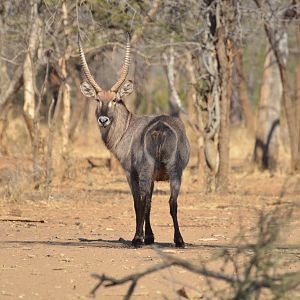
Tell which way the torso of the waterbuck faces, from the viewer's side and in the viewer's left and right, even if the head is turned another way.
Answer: facing away from the viewer and to the left of the viewer

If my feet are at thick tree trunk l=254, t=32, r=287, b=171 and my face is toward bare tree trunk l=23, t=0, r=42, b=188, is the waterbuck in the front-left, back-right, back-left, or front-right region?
front-left

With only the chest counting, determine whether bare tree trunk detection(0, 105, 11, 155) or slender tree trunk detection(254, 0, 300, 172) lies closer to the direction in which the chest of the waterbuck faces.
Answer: the bare tree trunk

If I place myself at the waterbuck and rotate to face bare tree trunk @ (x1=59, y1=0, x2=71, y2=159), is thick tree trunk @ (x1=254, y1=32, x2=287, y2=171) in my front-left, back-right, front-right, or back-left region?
front-right

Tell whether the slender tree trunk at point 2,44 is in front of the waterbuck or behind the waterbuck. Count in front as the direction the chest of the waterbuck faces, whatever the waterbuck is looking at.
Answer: in front

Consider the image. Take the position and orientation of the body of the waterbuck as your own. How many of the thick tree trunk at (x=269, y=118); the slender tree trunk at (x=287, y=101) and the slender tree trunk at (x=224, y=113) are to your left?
0

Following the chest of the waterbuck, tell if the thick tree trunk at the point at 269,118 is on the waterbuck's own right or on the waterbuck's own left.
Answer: on the waterbuck's own right

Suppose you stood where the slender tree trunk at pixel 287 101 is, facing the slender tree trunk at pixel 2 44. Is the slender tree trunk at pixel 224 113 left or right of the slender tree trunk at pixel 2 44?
left

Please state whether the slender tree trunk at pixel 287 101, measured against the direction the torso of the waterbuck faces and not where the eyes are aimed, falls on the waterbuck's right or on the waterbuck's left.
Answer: on the waterbuck's right

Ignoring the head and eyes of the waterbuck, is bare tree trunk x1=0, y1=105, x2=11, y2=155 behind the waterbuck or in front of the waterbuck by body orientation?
in front

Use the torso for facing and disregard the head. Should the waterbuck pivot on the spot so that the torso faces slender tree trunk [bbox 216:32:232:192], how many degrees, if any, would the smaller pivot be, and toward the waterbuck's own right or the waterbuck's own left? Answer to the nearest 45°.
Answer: approximately 45° to the waterbuck's own right
